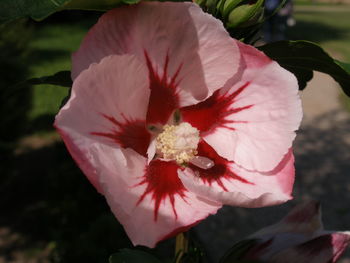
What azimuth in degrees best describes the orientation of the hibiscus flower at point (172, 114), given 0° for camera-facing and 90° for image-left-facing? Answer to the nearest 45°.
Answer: approximately 0°
